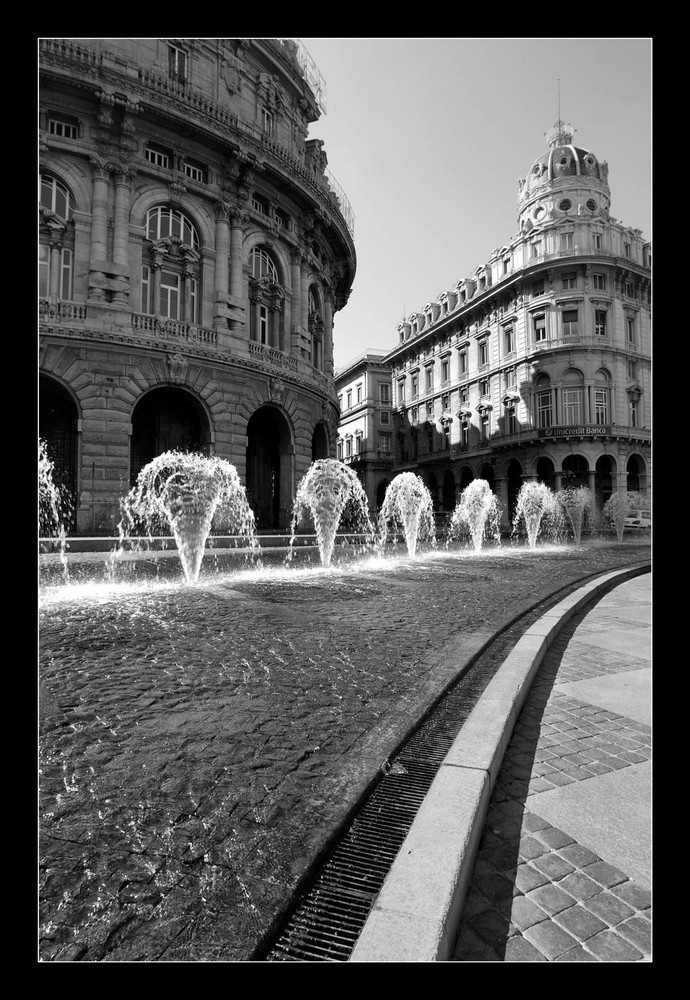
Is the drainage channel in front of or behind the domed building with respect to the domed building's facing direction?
in front

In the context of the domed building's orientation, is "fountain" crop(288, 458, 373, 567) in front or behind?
in front

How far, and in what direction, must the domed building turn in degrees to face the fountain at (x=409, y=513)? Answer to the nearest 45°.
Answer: approximately 45° to its right

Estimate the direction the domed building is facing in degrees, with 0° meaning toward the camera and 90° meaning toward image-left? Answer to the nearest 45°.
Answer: approximately 0°
